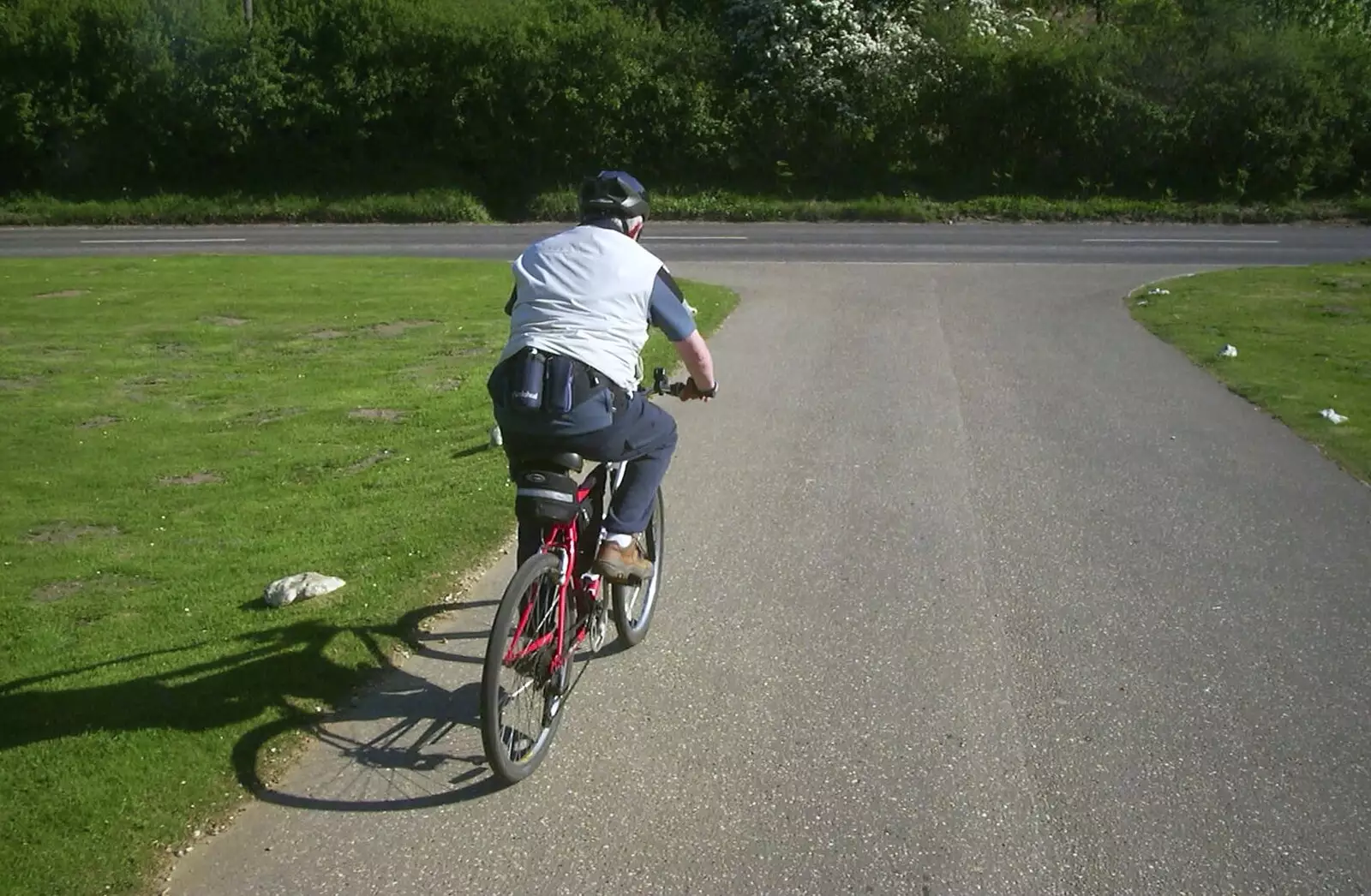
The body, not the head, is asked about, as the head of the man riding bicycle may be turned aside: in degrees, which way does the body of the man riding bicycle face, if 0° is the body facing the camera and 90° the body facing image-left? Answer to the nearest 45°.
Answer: approximately 225°

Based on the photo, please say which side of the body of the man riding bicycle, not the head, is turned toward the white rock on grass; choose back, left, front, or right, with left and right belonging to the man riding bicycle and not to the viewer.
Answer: left

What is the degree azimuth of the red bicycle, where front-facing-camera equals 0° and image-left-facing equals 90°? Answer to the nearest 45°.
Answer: approximately 225°

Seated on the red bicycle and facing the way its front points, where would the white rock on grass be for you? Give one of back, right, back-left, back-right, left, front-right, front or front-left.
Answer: left
